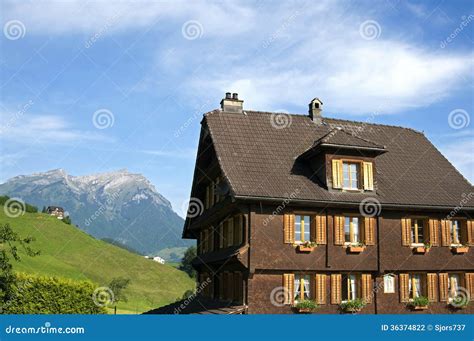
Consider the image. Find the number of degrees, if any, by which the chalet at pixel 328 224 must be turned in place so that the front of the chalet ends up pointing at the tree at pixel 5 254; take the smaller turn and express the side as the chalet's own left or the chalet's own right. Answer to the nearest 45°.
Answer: approximately 90° to the chalet's own right

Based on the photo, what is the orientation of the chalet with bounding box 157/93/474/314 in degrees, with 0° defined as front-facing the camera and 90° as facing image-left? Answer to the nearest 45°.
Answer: approximately 0°
